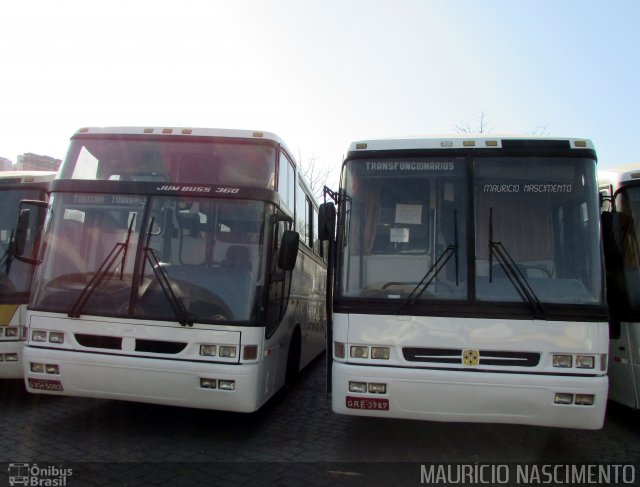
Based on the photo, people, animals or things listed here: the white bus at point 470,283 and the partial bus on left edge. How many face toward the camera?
2

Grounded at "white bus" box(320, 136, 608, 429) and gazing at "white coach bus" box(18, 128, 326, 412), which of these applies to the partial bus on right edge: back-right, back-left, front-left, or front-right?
back-right

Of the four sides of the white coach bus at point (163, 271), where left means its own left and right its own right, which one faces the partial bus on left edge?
right

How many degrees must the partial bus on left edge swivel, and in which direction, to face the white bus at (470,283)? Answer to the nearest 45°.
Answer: approximately 45° to its left

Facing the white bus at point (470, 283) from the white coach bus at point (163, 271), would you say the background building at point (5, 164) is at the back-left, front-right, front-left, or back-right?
back-left

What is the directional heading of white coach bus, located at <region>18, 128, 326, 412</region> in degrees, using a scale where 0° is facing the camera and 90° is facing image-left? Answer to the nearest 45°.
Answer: approximately 45°

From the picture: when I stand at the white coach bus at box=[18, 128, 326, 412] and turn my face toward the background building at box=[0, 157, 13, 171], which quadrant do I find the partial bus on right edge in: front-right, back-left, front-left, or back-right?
back-right

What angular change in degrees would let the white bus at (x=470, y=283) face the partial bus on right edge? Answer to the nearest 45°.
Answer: approximately 135° to its left

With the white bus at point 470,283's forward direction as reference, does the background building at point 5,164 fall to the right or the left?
on its right

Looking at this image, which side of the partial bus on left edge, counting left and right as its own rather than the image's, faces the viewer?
front

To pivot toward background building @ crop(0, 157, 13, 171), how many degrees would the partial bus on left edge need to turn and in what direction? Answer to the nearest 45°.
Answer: approximately 180°

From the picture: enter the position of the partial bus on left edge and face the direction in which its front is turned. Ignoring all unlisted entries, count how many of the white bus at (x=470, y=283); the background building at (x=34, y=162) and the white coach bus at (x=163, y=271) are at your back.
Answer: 1

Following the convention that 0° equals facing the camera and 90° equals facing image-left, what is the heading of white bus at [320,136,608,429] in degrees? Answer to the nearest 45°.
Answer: approximately 0°

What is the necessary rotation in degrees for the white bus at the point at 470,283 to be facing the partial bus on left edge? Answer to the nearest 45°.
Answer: approximately 90° to its right
